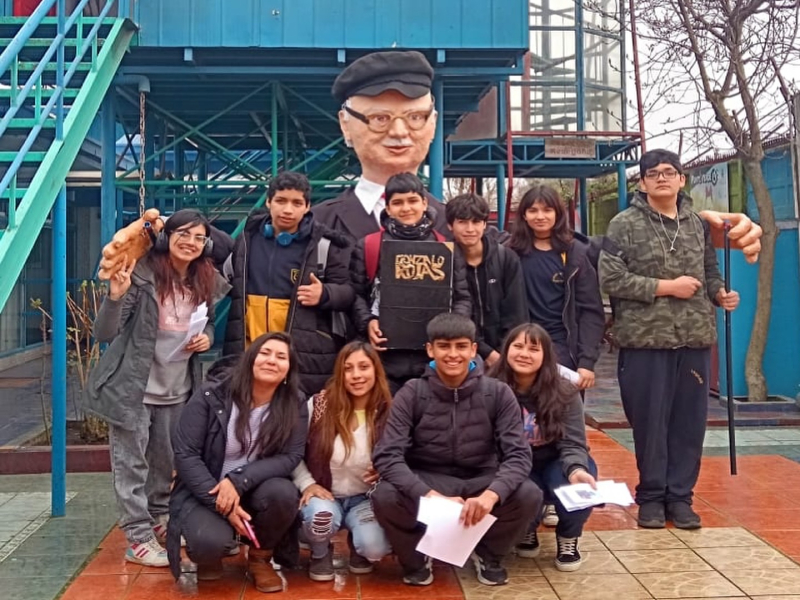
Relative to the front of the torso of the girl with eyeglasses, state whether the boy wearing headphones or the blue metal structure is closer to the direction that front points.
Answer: the boy wearing headphones

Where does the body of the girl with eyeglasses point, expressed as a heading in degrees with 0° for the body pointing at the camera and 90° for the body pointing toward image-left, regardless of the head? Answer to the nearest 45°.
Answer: approximately 315°
